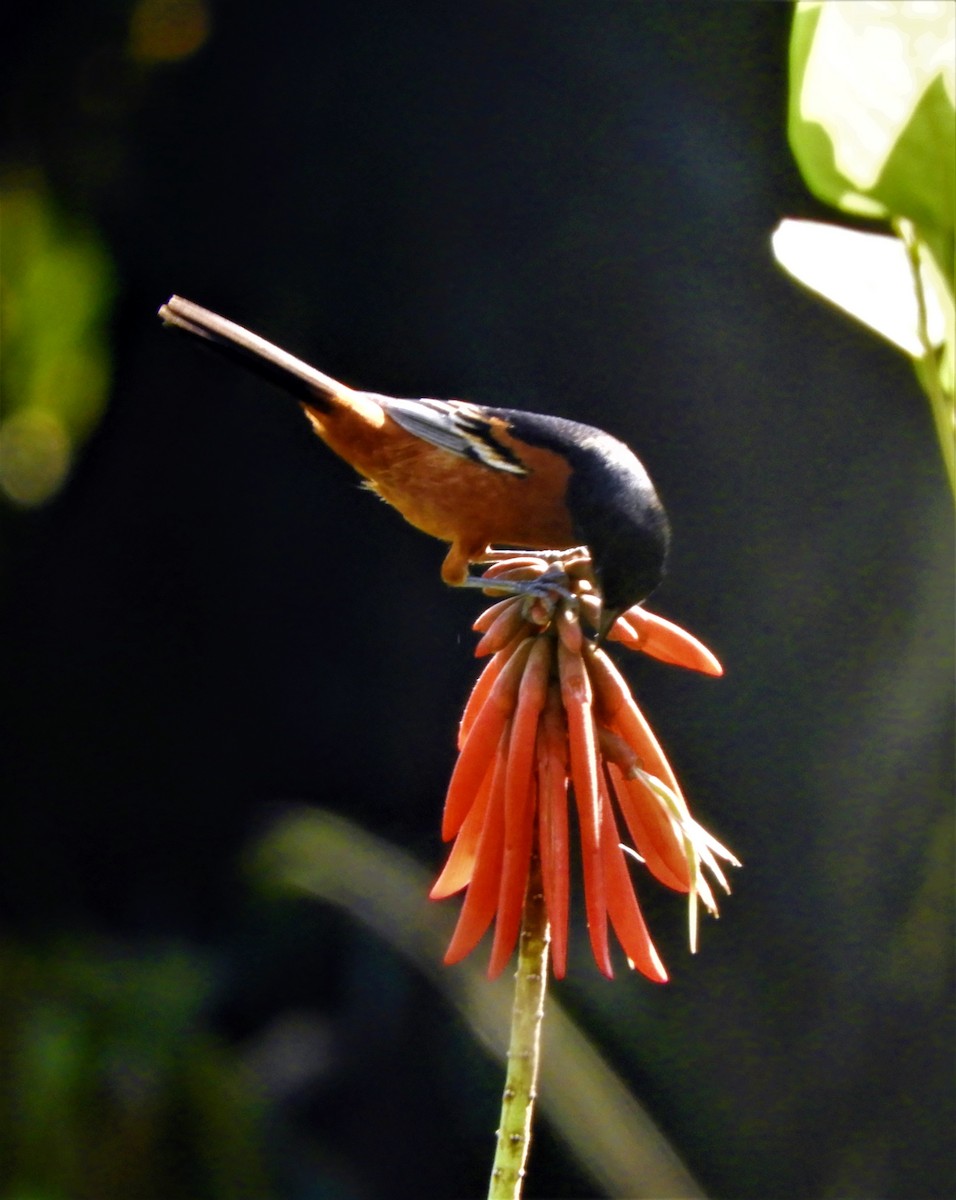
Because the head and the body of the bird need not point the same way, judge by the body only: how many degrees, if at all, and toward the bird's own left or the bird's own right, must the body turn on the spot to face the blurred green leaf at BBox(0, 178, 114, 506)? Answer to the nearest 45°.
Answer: approximately 135° to the bird's own left

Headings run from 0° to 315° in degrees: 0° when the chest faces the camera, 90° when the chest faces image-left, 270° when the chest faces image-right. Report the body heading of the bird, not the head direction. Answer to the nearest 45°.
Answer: approximately 270°
